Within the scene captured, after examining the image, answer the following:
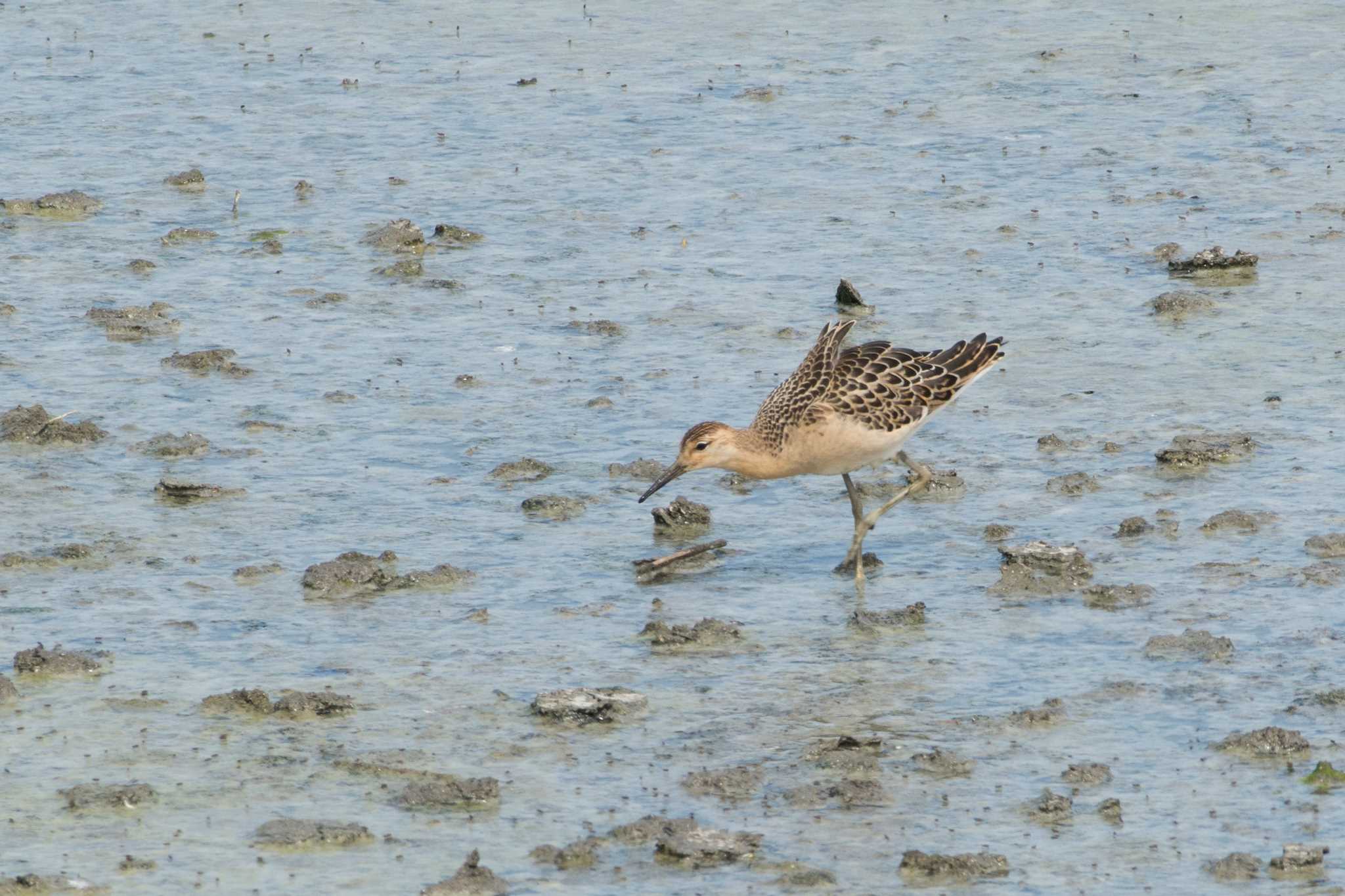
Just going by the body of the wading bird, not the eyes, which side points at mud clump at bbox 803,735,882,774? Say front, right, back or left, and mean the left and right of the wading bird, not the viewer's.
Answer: left

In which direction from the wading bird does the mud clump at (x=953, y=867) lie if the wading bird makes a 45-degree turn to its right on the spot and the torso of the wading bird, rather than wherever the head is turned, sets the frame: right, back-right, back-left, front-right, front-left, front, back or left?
back-left

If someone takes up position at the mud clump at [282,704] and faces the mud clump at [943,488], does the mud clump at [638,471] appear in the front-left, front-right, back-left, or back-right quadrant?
front-left

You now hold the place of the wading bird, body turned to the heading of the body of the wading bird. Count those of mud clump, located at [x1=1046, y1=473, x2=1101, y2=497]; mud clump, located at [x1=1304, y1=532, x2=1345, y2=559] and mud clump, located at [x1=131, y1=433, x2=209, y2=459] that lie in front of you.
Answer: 1

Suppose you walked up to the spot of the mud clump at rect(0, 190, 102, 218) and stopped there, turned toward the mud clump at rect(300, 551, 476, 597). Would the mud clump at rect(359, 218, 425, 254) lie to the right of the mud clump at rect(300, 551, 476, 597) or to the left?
left

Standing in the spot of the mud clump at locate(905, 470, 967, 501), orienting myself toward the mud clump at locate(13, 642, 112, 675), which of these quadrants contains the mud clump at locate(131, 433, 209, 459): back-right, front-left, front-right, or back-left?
front-right

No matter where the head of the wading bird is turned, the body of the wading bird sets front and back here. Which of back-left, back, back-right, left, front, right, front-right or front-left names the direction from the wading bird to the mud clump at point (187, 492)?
front

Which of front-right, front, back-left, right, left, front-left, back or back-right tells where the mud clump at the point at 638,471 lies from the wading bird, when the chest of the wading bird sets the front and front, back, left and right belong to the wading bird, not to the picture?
front-right

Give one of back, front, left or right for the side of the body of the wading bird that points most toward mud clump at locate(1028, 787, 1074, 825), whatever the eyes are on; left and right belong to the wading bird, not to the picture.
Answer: left

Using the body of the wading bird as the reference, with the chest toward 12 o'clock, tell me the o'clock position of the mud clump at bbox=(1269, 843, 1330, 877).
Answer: The mud clump is roughly at 8 o'clock from the wading bird.

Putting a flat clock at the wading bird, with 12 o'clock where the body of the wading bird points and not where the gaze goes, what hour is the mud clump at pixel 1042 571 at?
The mud clump is roughly at 7 o'clock from the wading bird.

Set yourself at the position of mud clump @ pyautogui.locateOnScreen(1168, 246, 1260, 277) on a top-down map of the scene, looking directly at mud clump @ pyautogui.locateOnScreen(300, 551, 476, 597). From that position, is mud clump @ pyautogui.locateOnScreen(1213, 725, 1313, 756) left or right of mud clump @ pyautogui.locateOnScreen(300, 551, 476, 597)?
left

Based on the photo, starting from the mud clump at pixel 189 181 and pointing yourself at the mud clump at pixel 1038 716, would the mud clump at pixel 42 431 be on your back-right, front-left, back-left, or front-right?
front-right

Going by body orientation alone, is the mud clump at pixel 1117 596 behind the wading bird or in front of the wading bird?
behind

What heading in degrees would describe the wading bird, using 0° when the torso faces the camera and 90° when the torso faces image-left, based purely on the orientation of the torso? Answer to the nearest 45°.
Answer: approximately 90°

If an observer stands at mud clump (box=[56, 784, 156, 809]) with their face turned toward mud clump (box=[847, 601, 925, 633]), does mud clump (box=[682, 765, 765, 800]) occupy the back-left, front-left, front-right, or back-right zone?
front-right

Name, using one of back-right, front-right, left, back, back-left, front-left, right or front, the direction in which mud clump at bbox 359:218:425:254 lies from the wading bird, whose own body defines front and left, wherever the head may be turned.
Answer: front-right
